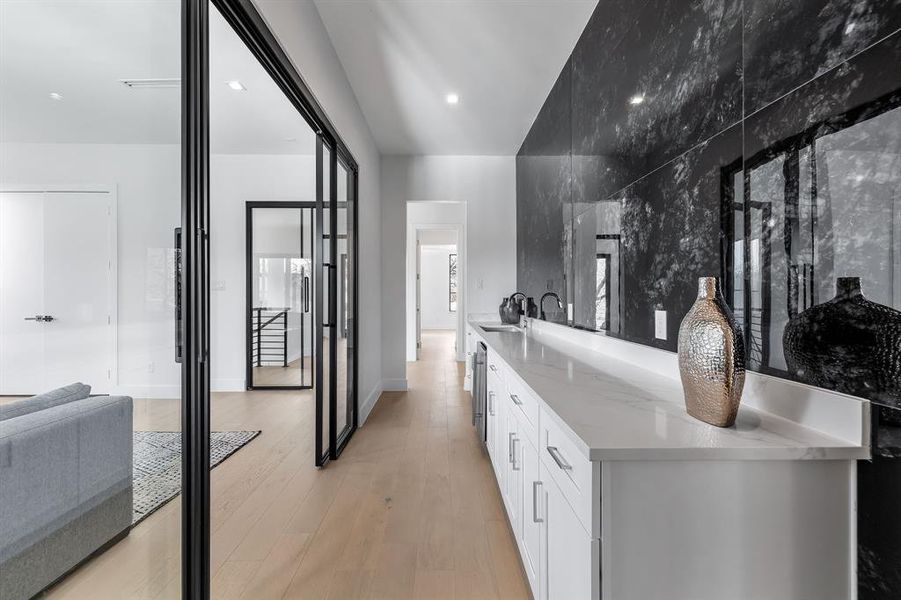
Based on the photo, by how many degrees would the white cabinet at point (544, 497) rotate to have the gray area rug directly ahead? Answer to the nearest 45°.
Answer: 0° — it already faces it

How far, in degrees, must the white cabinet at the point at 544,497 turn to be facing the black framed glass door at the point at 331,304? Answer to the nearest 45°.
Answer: approximately 45° to its right

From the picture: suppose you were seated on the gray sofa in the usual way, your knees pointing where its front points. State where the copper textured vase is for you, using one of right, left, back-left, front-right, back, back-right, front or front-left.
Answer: back

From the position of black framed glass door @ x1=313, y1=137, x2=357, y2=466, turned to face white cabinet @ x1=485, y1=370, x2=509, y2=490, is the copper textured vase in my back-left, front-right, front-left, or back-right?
front-right

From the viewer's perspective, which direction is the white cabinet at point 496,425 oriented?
to the viewer's left

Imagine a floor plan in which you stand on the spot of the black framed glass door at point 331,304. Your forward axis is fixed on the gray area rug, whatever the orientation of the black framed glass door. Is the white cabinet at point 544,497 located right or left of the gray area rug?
left

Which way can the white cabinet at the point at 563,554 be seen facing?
to the viewer's left

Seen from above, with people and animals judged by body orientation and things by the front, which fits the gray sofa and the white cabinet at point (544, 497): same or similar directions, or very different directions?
same or similar directions

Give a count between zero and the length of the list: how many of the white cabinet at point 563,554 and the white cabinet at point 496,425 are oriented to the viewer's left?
2

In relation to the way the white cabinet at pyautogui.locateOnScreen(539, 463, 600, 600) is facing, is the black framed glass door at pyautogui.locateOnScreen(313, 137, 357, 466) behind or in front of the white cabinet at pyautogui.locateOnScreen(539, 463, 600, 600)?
in front

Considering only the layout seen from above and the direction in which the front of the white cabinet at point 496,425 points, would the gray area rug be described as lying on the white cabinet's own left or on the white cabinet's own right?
on the white cabinet's own left

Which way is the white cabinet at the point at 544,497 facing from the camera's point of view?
to the viewer's left

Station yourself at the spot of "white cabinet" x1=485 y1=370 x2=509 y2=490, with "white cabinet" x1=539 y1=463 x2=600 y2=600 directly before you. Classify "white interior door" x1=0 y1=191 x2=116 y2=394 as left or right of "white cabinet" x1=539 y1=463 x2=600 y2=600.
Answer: right
